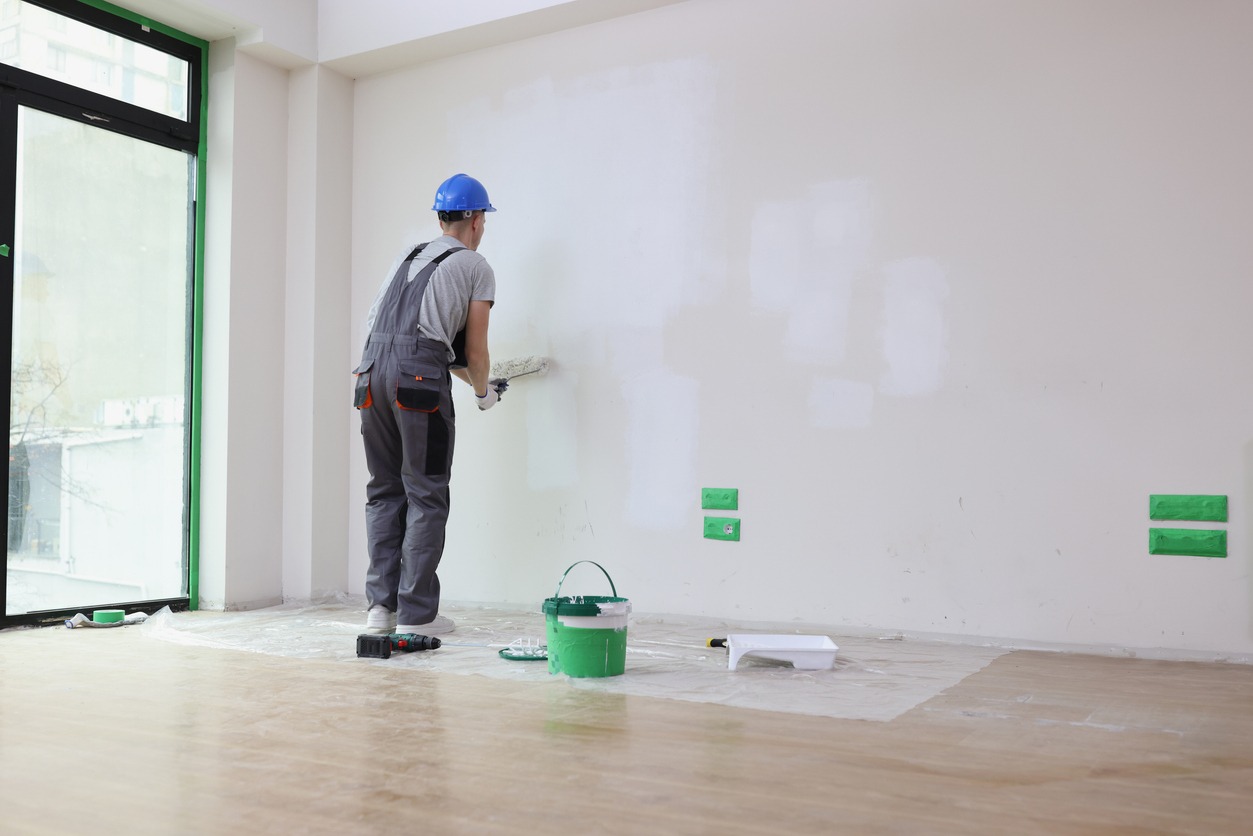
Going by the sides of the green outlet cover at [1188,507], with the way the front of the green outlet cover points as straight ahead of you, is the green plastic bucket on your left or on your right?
on your right

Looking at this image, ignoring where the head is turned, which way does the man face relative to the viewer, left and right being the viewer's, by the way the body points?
facing away from the viewer and to the right of the viewer

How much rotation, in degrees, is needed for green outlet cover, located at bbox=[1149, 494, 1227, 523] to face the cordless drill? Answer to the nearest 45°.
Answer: approximately 45° to its right

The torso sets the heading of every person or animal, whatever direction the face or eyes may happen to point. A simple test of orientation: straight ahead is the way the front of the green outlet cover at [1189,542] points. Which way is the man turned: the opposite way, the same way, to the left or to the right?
the opposite way

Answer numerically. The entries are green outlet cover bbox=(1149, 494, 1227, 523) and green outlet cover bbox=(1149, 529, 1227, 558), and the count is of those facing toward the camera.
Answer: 2

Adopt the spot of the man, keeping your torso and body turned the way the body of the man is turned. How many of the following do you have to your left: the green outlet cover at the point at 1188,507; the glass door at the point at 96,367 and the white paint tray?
1

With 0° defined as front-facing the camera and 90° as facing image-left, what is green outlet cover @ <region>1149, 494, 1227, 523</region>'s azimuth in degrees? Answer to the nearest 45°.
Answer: approximately 0°

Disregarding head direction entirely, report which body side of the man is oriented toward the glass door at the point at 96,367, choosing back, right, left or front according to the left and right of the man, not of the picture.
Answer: left

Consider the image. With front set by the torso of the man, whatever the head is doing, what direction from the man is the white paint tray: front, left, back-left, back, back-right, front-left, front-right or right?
right

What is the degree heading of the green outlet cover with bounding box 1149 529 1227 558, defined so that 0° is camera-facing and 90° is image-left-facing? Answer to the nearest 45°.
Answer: approximately 0°

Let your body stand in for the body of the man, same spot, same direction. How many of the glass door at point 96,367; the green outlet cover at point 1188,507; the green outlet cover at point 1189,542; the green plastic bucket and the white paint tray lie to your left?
1

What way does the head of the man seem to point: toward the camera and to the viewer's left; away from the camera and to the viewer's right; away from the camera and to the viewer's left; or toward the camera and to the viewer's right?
away from the camera and to the viewer's right

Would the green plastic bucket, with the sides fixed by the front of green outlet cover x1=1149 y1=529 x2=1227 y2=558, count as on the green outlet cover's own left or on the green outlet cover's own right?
on the green outlet cover's own right

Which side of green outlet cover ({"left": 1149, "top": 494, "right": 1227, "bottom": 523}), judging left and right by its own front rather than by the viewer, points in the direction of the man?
right
